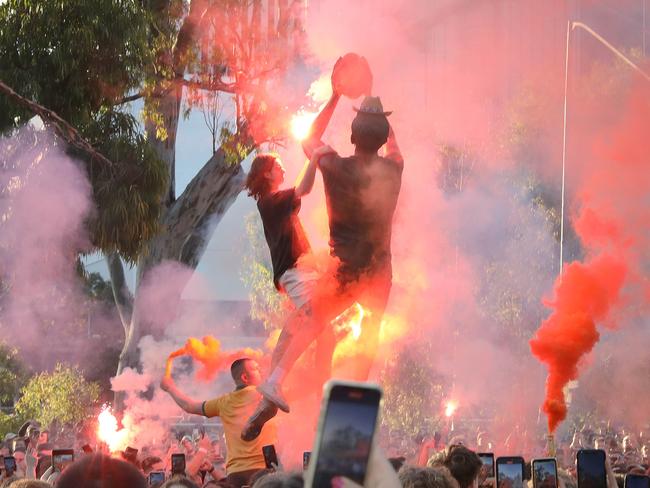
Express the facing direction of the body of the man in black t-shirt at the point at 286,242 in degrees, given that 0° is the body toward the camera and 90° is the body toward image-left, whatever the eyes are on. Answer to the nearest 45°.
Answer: approximately 270°

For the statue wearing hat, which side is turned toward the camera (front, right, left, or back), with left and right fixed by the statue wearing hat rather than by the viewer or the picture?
back

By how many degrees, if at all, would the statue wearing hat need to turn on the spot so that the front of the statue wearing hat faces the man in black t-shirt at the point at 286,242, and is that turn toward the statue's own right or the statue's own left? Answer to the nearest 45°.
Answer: approximately 90° to the statue's own left

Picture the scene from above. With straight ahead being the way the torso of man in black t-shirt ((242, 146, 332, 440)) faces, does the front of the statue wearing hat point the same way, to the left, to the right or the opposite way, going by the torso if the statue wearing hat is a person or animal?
to the left

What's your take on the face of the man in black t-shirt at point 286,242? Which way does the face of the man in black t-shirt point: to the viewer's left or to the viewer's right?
to the viewer's right

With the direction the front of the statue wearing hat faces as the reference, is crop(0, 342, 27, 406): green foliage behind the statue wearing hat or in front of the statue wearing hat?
in front

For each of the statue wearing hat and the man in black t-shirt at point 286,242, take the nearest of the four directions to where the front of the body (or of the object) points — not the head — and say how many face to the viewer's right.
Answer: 1
